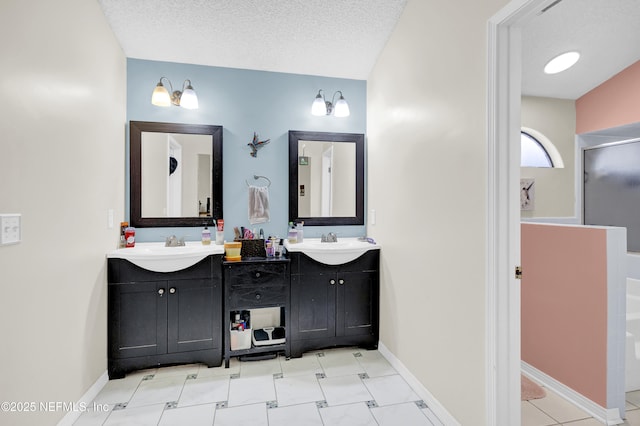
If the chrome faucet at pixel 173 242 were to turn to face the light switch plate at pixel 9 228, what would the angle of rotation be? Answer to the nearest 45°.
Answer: approximately 45° to its right

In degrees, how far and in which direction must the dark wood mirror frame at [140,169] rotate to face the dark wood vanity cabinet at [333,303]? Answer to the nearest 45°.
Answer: approximately 45° to its left

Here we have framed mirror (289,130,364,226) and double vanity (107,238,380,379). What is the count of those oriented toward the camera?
2

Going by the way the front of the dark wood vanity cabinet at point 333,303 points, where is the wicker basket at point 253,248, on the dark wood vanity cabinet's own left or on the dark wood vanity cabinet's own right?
on the dark wood vanity cabinet's own right
